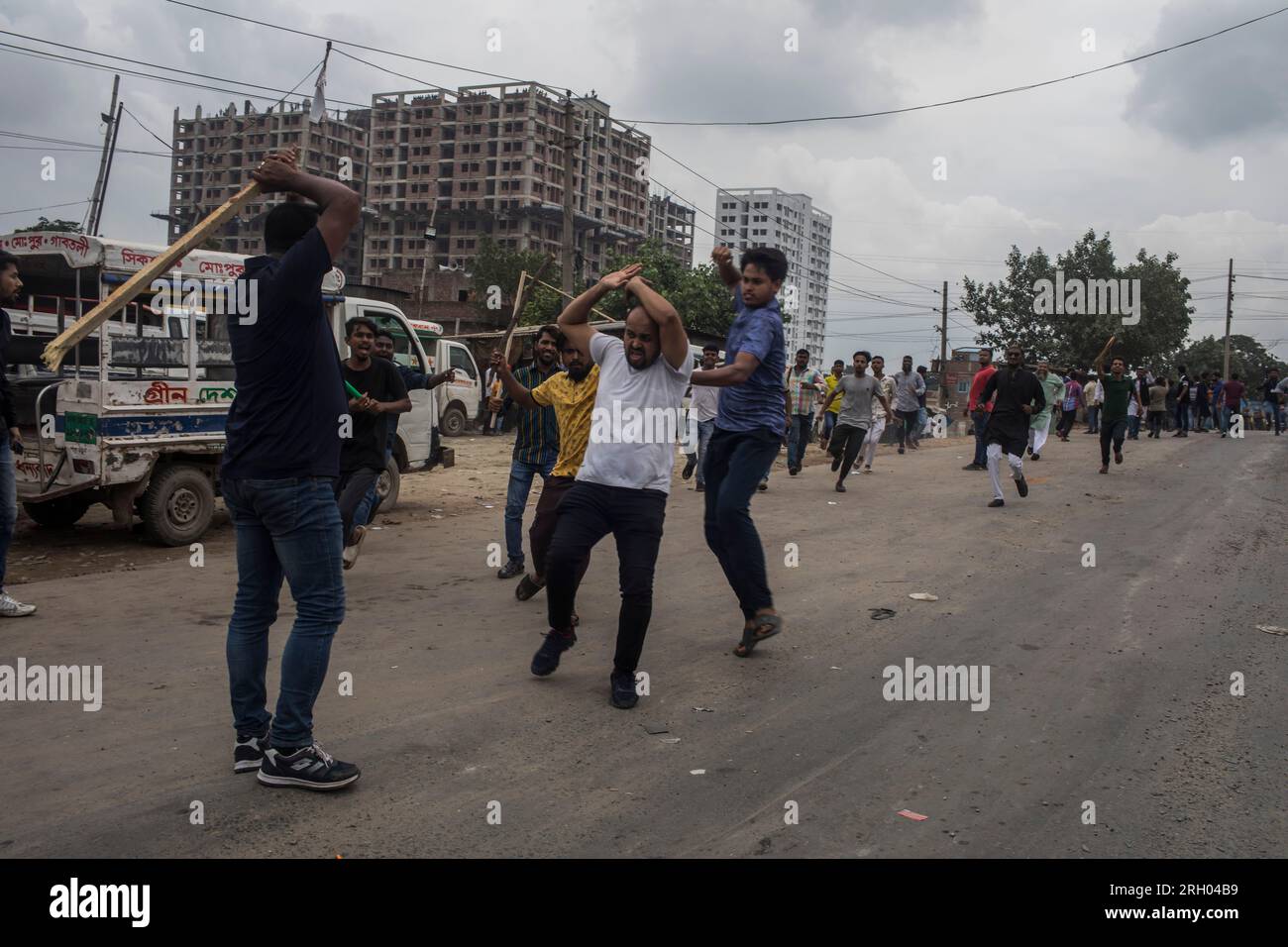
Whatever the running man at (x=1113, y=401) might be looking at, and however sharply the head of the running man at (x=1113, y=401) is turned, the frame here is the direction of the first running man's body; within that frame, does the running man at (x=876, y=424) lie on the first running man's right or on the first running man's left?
on the first running man's right

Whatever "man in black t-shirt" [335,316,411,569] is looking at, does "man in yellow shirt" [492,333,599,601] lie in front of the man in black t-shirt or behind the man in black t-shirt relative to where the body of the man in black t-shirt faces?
in front

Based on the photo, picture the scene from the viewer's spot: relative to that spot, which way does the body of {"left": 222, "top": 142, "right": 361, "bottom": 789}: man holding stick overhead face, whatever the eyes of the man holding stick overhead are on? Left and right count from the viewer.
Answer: facing away from the viewer and to the right of the viewer

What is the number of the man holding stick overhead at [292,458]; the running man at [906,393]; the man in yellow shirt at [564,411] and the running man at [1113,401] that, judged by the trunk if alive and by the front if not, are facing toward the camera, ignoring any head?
3

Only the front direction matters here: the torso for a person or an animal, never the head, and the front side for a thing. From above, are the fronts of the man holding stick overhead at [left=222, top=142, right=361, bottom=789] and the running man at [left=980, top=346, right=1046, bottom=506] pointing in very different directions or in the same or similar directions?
very different directions

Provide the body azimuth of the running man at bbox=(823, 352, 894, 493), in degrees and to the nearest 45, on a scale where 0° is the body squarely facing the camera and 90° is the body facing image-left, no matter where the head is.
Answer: approximately 0°

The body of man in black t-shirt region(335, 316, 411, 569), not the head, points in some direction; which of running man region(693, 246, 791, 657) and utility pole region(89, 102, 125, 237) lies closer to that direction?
the running man

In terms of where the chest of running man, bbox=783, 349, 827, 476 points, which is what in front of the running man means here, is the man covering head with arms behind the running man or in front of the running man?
in front
